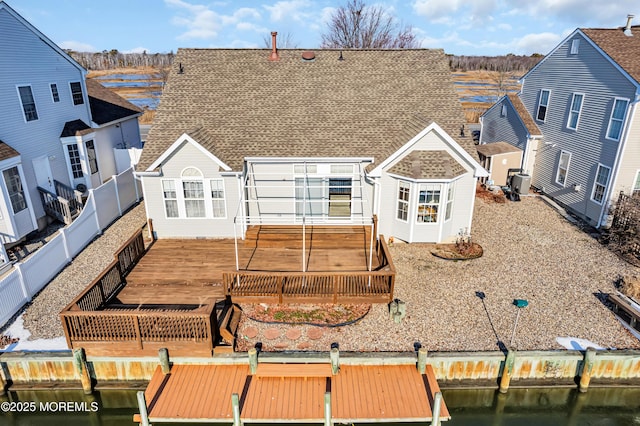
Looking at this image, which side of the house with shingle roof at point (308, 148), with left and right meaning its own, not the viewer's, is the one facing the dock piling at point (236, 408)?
back

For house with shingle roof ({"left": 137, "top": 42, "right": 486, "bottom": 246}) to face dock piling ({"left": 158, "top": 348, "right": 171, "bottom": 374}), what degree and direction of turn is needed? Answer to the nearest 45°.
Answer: approximately 135° to its left

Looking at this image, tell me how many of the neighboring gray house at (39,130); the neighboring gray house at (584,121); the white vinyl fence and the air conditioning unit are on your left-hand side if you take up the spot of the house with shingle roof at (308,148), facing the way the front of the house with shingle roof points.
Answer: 2

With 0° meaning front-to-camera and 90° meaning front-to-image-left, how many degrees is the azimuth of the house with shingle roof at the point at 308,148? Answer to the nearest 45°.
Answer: approximately 180°

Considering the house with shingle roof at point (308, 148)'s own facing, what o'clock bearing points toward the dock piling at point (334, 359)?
The dock piling is roughly at 6 o'clock from the house with shingle roof.

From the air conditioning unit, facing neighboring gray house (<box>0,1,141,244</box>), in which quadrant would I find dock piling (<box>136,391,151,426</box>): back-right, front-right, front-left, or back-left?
front-left

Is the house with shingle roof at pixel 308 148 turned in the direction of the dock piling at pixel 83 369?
no

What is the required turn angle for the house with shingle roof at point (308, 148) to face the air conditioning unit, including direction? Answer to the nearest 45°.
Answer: approximately 90° to its right

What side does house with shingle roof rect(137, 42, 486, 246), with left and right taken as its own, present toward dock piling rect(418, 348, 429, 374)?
back

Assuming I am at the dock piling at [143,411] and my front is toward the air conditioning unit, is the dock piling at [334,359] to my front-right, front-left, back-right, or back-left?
front-right

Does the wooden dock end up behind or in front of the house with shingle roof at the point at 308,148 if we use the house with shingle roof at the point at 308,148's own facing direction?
behind

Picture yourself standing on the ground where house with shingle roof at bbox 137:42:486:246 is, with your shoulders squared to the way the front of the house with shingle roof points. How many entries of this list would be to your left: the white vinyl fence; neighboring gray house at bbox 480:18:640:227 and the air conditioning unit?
1

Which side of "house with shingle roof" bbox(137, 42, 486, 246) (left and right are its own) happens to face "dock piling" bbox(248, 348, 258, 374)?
back
